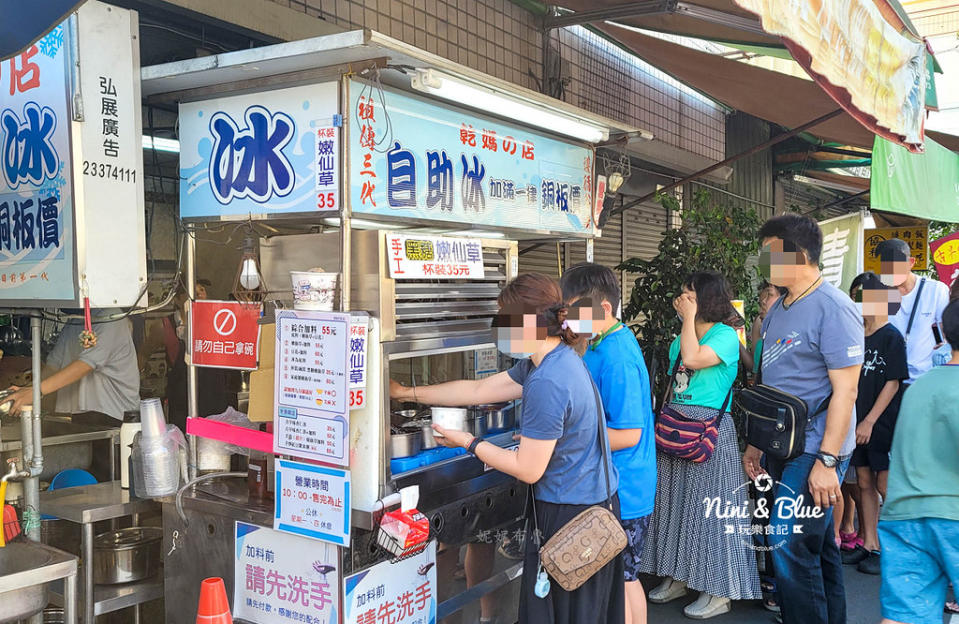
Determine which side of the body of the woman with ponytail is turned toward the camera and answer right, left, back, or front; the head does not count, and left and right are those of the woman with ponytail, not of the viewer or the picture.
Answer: left

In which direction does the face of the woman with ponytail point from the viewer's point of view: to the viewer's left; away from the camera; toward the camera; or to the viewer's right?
to the viewer's left

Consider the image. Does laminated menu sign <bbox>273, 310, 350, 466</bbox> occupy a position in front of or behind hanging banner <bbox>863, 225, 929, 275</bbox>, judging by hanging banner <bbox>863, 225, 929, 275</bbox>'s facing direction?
in front

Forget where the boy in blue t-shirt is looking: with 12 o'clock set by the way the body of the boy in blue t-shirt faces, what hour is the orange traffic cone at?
The orange traffic cone is roughly at 11 o'clock from the boy in blue t-shirt.

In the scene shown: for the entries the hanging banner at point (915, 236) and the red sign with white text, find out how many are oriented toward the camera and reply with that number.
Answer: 2

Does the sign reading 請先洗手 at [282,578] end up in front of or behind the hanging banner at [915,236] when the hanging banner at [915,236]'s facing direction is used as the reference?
in front

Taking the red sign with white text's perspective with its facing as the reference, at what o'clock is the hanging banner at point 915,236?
The hanging banner is roughly at 8 o'clock from the red sign with white text.

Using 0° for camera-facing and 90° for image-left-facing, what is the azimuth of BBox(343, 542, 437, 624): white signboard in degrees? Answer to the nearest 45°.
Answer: approximately 315°

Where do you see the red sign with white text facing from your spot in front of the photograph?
facing the viewer

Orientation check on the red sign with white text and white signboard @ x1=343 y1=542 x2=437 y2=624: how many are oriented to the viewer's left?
0

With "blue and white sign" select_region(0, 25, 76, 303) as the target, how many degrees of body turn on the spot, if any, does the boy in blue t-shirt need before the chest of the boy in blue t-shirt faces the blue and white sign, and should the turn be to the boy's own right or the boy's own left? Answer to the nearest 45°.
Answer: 0° — they already face it

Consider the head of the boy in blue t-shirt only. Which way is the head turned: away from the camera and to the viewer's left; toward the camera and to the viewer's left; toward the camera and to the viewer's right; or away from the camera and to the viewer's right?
toward the camera and to the viewer's left

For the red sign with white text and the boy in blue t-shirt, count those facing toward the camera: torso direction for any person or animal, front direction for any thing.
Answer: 1

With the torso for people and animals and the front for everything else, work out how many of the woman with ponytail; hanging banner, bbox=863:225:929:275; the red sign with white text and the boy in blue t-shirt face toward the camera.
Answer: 2

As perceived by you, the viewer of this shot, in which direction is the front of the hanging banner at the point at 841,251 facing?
facing the viewer and to the left of the viewer

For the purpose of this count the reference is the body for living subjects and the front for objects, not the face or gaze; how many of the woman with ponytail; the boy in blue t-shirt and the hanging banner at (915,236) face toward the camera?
1
